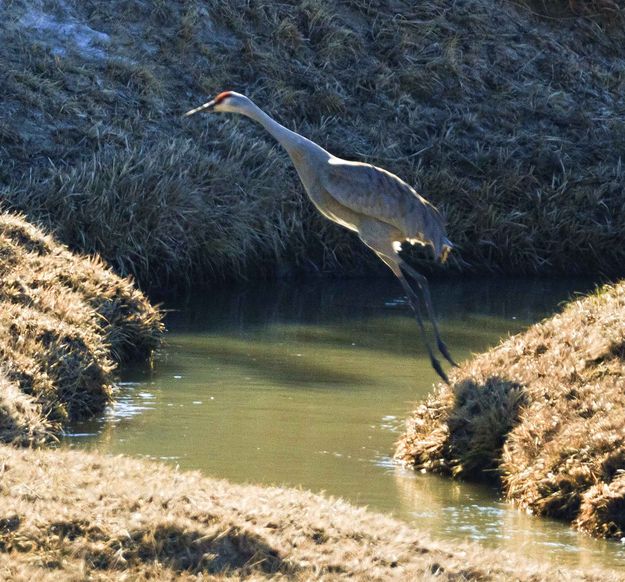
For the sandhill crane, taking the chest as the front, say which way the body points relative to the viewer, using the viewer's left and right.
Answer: facing to the left of the viewer
